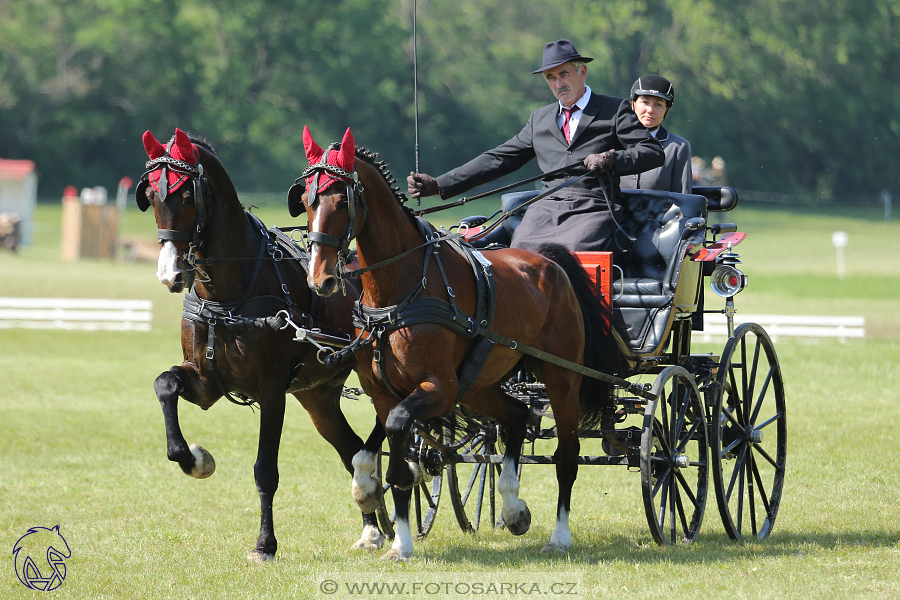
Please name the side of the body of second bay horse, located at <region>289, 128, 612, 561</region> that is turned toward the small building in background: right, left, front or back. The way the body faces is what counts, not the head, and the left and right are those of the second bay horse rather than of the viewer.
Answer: right

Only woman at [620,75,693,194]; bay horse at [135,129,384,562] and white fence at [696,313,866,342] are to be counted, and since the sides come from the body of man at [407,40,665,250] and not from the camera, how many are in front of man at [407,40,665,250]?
1

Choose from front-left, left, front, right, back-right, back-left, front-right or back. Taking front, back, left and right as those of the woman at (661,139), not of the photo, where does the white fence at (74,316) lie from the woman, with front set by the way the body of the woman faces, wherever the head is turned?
right

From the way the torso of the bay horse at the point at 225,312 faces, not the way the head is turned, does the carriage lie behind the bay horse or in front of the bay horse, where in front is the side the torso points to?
behind

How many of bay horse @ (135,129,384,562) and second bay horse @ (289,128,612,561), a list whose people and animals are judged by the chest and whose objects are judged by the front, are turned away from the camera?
0

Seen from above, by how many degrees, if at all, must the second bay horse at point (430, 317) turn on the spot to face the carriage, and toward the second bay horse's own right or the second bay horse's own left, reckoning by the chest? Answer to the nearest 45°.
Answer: approximately 180°

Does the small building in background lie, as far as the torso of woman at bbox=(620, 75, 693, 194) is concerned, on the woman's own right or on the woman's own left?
on the woman's own right

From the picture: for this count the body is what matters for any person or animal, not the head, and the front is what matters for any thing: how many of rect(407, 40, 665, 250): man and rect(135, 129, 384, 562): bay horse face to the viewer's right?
0

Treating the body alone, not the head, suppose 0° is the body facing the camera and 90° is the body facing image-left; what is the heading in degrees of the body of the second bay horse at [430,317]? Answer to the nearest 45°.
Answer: approximately 45°

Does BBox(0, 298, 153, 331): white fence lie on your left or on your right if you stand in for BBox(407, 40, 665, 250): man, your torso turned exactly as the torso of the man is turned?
on your right

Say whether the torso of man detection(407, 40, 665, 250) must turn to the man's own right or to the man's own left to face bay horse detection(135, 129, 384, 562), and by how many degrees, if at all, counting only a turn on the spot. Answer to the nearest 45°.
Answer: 0° — they already face it
